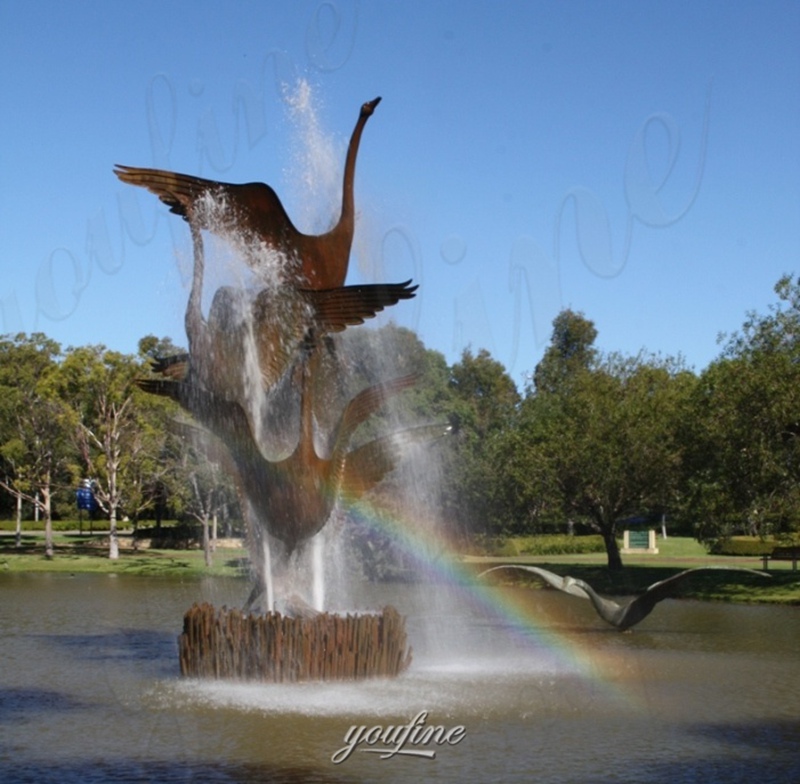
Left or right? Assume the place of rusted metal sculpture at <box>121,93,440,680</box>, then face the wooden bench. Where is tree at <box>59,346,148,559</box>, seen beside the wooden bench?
left
